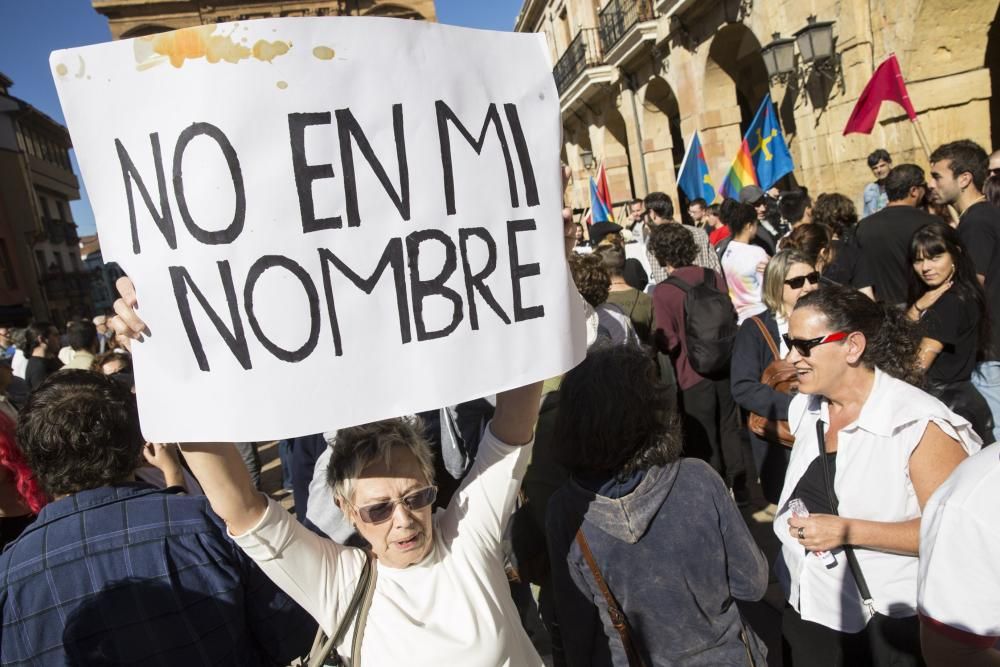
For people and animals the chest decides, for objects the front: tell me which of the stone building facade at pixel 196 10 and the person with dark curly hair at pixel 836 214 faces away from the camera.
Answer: the person with dark curly hair

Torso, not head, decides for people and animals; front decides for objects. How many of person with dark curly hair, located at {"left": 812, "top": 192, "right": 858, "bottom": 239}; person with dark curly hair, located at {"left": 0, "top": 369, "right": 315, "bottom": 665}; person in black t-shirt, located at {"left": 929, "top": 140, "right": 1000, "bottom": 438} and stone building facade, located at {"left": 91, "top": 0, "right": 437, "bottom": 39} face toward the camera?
1

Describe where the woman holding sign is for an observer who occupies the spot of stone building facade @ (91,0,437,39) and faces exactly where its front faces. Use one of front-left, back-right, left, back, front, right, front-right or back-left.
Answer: front

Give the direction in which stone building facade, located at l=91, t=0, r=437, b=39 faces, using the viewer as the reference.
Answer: facing the viewer

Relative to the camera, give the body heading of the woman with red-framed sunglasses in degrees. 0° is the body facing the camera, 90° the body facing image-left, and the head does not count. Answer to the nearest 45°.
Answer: approximately 45°

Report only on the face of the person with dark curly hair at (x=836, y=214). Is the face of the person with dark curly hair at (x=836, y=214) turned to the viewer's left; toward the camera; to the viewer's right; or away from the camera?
away from the camera

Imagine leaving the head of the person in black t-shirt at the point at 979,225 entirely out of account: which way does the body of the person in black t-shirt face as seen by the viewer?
to the viewer's left

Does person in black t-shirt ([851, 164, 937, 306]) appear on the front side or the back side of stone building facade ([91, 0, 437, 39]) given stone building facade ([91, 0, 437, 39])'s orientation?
on the front side

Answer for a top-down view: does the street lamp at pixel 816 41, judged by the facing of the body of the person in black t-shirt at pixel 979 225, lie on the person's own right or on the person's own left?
on the person's own right

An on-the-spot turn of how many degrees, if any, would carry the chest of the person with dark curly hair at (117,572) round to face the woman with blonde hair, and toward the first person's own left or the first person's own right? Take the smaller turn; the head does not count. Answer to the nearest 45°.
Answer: approximately 90° to the first person's own right

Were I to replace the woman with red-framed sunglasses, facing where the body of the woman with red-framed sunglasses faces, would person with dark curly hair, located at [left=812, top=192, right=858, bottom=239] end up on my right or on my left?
on my right

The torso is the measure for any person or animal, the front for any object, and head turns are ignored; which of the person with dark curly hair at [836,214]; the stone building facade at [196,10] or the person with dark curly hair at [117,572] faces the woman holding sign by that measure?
the stone building facade

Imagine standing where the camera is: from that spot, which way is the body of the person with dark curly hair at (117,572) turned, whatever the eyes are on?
away from the camera

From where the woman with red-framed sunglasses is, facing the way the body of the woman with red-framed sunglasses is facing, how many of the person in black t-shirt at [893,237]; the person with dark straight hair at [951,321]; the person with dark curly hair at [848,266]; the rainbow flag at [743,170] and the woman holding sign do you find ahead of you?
1

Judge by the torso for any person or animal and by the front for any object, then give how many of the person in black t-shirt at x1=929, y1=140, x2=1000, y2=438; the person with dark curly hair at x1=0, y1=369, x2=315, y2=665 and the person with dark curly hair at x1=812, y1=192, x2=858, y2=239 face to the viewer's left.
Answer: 1

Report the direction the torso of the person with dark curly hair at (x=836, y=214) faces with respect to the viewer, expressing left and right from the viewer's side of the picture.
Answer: facing away from the viewer

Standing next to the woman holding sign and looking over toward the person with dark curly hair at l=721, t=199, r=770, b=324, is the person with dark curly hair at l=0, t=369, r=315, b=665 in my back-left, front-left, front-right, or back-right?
back-left
